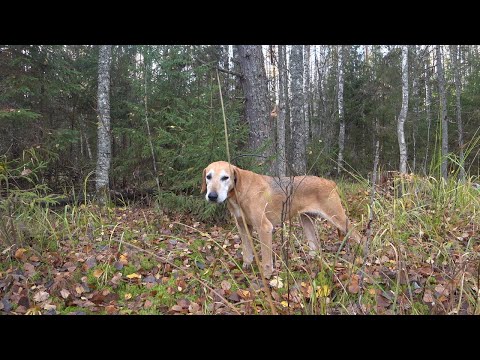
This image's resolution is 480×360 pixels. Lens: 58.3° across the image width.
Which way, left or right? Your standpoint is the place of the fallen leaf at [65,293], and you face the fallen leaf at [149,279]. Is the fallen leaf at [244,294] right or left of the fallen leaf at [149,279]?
right

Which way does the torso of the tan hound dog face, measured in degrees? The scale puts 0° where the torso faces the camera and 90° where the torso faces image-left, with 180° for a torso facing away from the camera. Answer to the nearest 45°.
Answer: approximately 45°

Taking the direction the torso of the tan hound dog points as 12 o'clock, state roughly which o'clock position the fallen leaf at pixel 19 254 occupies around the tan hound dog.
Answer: The fallen leaf is roughly at 1 o'clock from the tan hound dog.

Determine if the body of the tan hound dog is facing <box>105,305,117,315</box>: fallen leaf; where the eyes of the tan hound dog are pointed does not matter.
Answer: yes

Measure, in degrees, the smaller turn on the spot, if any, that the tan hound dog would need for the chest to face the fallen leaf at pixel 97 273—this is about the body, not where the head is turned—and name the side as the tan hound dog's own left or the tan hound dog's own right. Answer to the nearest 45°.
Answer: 0° — it already faces it

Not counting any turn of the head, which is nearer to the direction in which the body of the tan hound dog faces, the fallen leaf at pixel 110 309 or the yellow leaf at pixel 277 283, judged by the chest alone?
the fallen leaf

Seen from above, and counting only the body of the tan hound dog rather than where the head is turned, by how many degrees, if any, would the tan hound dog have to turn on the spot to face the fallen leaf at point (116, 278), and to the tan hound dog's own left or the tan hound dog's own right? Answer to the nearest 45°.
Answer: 0° — it already faces it
